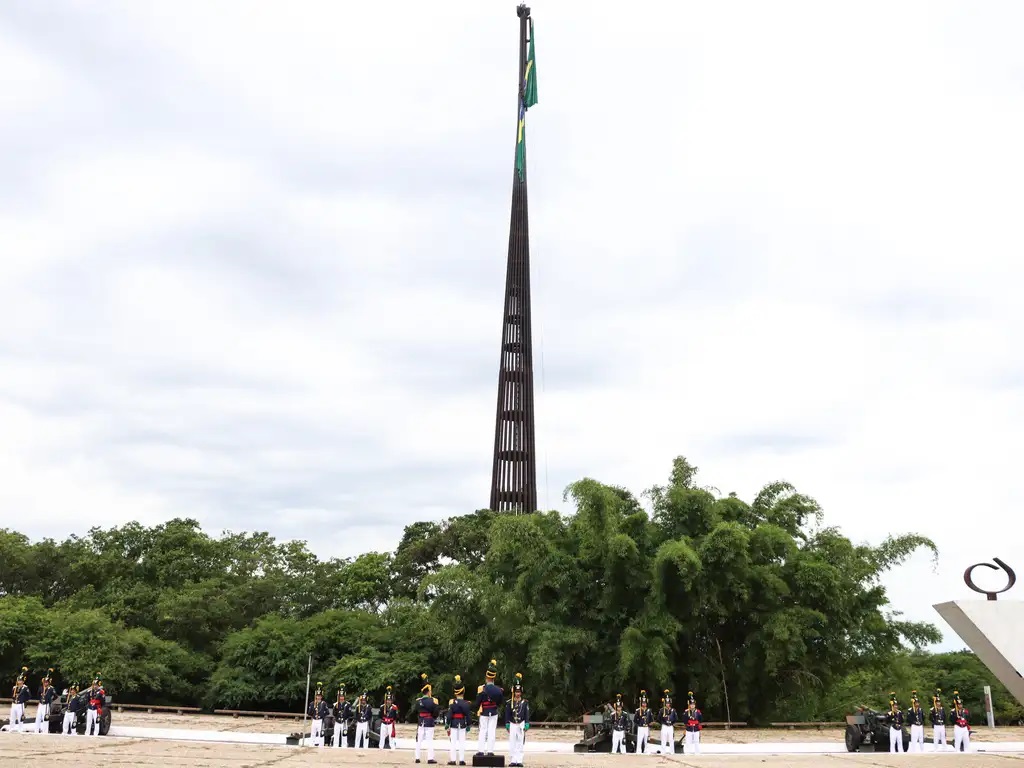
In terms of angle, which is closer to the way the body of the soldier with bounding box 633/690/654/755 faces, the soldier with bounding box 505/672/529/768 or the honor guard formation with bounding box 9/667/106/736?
the soldier

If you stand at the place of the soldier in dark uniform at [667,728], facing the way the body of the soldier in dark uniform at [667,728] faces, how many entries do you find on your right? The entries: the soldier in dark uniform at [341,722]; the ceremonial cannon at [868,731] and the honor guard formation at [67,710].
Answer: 2

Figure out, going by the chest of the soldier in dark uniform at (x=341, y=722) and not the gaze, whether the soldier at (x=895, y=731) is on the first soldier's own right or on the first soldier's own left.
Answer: on the first soldier's own left

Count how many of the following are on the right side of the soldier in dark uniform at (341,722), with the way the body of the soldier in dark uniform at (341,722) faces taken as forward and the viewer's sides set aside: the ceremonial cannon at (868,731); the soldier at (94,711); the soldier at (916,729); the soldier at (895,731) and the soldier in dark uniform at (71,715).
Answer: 2

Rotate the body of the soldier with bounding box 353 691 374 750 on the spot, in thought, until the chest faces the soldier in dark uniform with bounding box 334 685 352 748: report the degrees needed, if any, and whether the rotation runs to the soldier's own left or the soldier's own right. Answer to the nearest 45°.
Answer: approximately 135° to the soldier's own right

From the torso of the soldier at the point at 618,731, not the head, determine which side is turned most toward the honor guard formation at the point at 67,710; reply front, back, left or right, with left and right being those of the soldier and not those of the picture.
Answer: right

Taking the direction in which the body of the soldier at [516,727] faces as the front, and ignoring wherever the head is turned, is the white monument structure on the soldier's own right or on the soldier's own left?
on the soldier's own left

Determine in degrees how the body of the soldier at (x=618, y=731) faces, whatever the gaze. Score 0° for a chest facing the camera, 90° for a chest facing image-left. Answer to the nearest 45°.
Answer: approximately 0°
